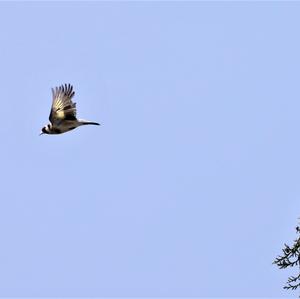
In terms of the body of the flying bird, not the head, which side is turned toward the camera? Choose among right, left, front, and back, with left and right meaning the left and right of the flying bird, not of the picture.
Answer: left
